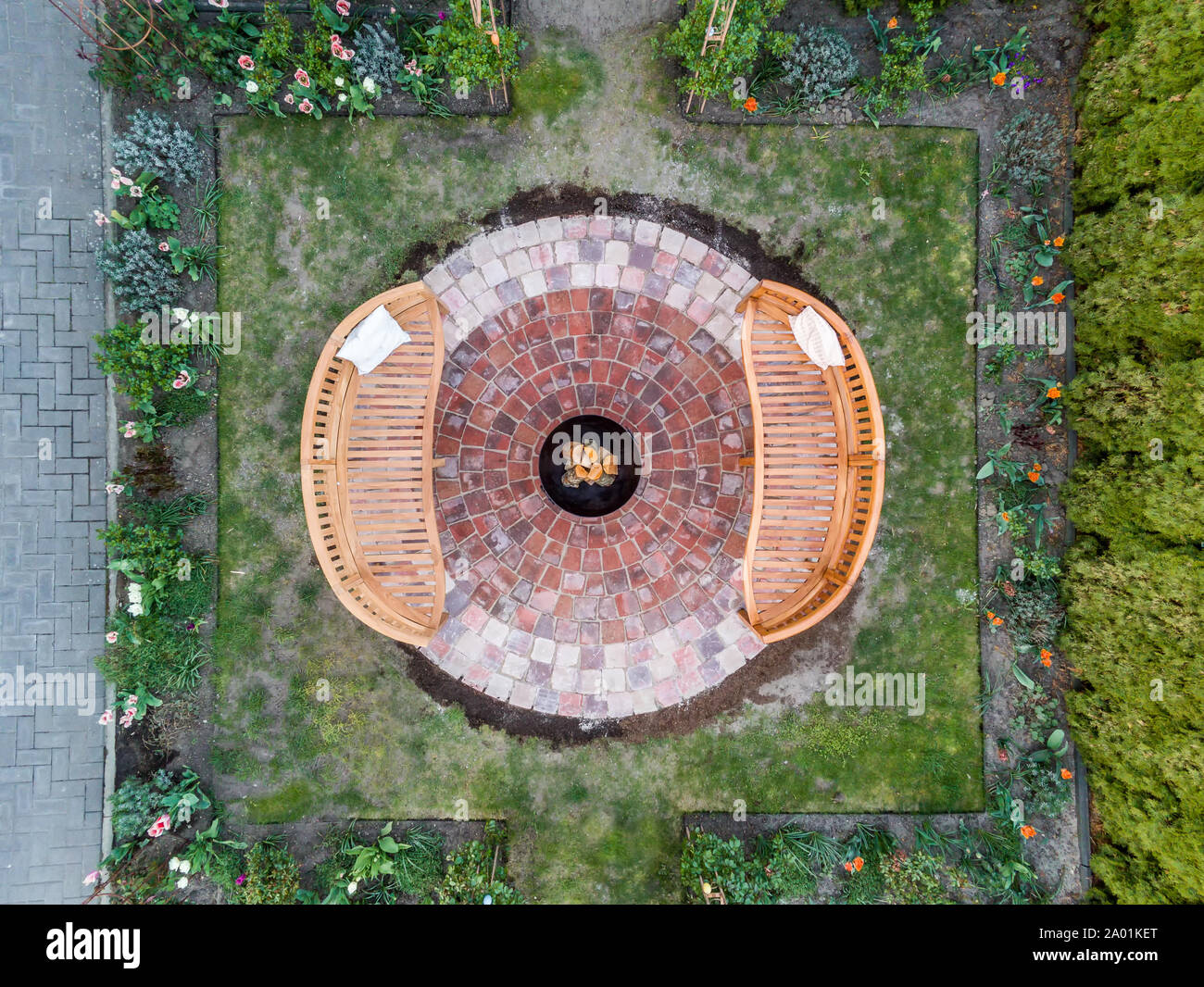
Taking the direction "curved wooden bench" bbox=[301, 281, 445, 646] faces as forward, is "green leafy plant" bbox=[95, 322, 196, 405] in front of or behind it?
behind

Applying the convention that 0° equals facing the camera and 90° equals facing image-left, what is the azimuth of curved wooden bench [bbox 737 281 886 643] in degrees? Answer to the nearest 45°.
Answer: approximately 90°

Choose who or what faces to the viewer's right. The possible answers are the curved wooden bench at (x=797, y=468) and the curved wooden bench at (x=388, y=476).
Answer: the curved wooden bench at (x=388, y=476)

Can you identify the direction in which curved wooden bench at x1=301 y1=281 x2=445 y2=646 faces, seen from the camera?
facing to the right of the viewer

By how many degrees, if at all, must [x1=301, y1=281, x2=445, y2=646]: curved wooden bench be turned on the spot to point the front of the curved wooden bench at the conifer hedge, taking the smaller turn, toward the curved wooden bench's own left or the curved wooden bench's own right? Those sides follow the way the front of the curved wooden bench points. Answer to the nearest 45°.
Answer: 0° — it already faces it

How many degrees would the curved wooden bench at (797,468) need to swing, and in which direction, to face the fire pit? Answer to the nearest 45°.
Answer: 0° — it already faces it

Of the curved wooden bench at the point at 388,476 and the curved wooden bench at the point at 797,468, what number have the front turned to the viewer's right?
1
